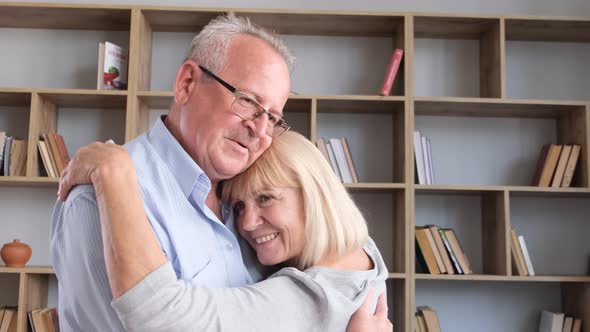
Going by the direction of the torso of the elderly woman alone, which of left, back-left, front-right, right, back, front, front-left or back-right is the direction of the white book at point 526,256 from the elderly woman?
back-right

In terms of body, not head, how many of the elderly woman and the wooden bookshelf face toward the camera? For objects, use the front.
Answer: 1

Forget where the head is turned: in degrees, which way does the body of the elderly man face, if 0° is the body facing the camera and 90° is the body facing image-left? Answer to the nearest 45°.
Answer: approximately 315°

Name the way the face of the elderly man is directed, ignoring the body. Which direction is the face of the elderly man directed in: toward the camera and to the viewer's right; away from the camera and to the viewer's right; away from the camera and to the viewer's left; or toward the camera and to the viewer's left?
toward the camera and to the viewer's right

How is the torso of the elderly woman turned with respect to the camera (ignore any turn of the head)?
to the viewer's left

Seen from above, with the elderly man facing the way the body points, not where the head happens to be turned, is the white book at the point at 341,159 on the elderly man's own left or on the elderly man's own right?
on the elderly man's own left

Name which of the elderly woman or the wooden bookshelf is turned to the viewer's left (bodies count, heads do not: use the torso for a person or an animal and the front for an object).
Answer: the elderly woman

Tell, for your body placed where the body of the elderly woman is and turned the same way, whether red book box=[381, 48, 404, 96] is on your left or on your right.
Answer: on your right

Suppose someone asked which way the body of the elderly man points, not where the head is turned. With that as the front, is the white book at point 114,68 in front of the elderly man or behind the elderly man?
behind
